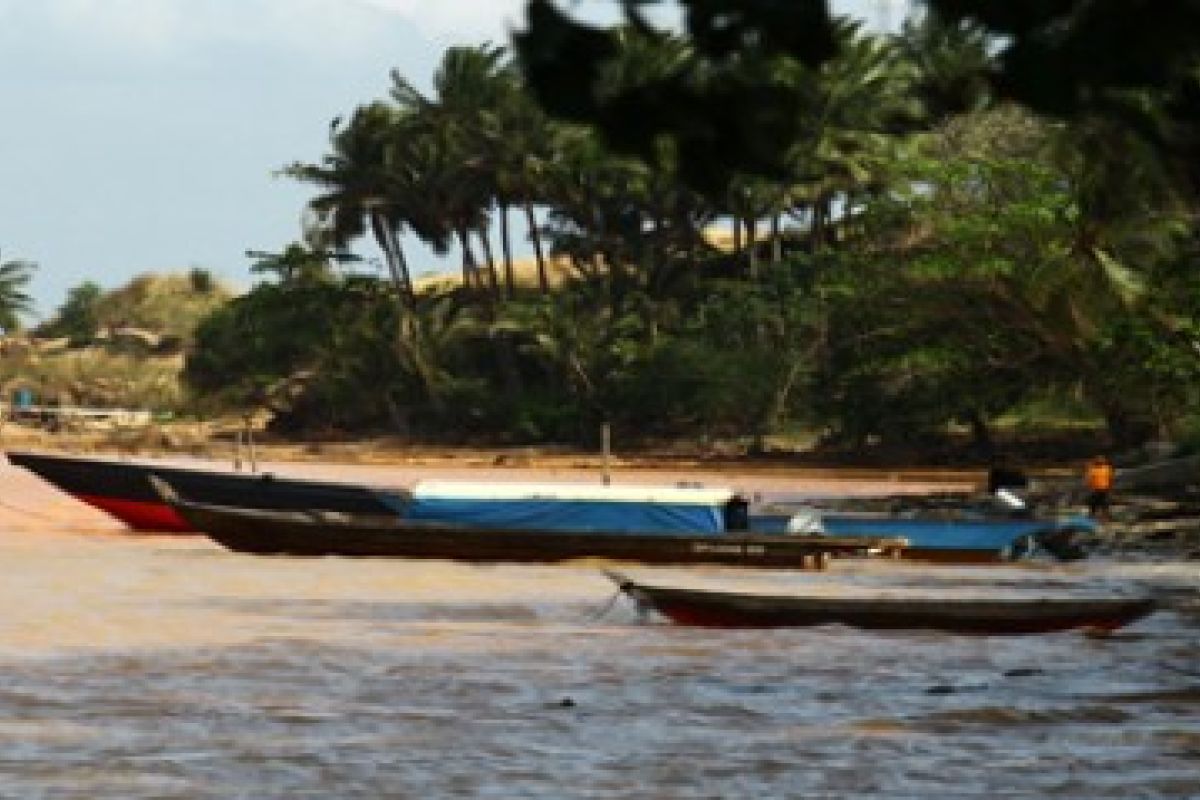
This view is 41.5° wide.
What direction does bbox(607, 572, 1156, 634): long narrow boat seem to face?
to the viewer's left

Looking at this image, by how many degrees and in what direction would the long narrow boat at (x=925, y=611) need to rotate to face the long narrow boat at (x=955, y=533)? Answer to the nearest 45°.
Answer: approximately 90° to its right

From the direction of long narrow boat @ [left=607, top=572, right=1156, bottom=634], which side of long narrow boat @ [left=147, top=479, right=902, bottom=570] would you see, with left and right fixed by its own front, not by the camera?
left

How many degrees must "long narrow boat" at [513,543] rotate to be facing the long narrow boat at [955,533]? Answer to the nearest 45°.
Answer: approximately 180°

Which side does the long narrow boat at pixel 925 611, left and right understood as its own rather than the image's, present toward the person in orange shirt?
right

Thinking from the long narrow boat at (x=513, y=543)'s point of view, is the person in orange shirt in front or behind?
behind

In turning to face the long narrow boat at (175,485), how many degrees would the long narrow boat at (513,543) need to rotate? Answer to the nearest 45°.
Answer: approximately 45° to its right

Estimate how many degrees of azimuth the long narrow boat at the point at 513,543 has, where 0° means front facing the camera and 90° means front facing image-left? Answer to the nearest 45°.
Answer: approximately 90°

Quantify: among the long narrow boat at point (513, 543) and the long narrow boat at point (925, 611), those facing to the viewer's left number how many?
2

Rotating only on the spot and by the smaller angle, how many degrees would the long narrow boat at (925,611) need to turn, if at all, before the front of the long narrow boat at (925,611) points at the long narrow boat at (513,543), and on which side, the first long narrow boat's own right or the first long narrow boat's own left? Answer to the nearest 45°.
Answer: approximately 45° to the first long narrow boat's own right
